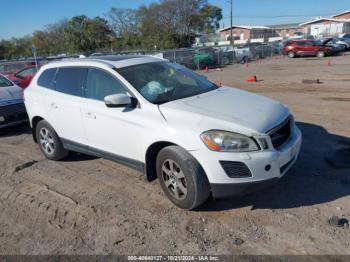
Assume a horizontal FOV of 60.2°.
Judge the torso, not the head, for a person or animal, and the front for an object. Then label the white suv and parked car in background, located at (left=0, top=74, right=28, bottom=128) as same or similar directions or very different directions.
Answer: same or similar directions

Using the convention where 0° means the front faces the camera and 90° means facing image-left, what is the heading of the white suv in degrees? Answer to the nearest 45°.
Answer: approximately 315°

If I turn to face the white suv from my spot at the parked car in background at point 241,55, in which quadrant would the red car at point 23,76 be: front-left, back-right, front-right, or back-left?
front-right

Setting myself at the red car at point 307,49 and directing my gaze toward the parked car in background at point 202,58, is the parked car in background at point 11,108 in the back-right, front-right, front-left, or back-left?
front-left

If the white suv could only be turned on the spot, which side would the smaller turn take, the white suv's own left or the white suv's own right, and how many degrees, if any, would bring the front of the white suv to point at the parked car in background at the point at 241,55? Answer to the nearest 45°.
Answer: approximately 135° to the white suv's own left

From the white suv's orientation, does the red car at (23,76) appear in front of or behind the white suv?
behind

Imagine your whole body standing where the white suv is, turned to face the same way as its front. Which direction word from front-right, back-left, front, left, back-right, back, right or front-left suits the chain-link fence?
back-left

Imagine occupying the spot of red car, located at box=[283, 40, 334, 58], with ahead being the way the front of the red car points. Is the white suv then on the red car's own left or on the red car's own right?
on the red car's own right

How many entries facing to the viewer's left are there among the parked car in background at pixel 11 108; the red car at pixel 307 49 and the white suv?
0

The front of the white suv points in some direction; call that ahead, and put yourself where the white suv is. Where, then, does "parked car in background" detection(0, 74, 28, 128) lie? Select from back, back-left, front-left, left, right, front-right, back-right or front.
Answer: back

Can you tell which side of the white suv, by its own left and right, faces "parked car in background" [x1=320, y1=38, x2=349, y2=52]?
left

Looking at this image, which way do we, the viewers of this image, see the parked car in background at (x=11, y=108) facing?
facing the viewer and to the right of the viewer
